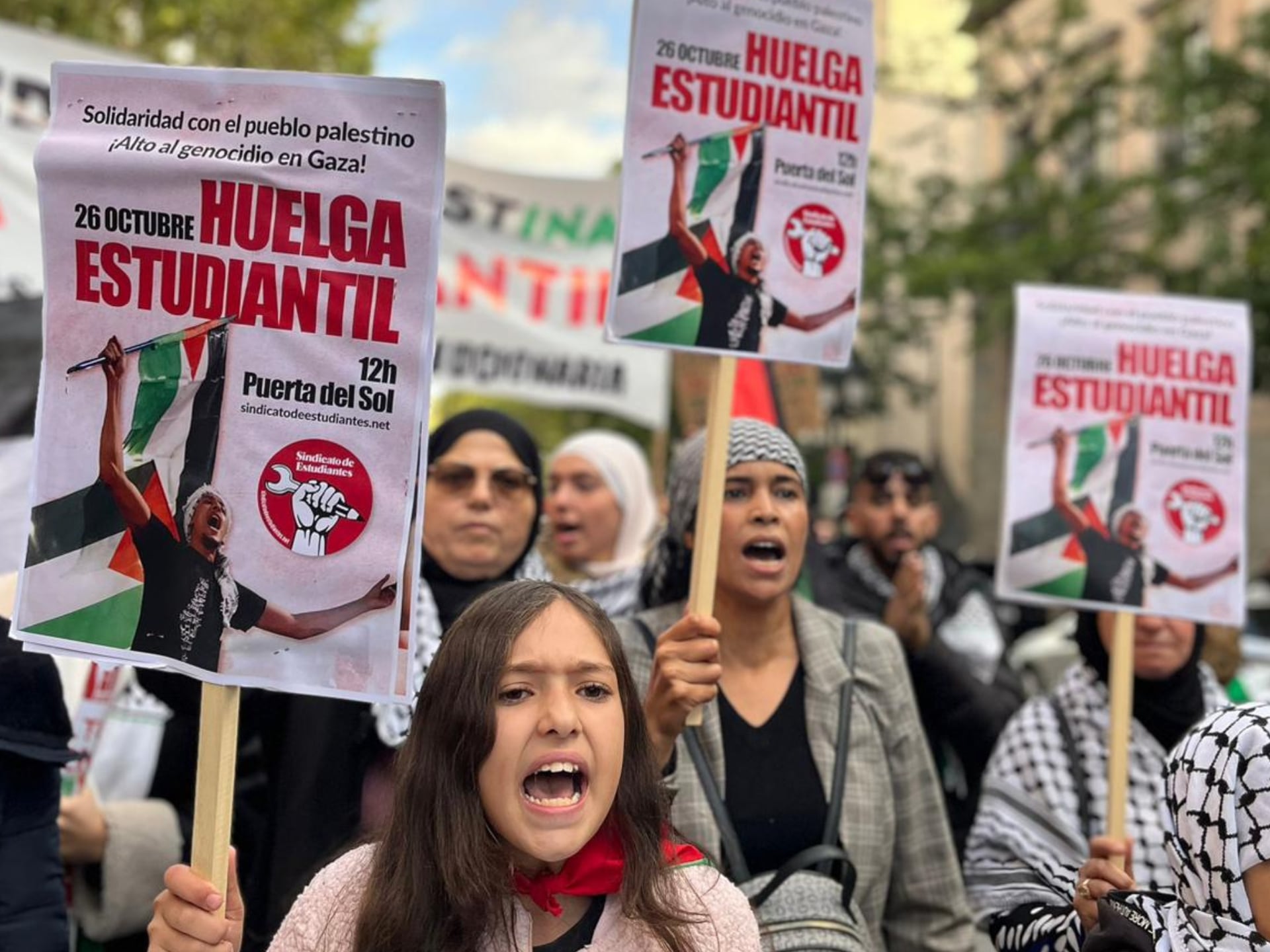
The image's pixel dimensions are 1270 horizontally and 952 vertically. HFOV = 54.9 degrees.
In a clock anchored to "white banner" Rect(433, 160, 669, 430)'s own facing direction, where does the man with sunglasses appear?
The man with sunglasses is roughly at 11 o'clock from the white banner.

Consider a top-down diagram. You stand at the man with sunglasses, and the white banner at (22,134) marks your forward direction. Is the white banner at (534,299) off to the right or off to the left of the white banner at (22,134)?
right

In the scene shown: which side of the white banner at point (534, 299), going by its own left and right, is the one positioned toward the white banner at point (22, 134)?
right

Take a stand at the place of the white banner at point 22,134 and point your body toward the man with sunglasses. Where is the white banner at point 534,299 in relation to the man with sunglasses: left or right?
left

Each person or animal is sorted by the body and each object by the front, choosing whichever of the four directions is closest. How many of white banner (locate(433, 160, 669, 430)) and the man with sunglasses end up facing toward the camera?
2

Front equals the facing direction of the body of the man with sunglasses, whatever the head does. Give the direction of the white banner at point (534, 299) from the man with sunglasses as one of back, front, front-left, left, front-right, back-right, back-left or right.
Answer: back-right

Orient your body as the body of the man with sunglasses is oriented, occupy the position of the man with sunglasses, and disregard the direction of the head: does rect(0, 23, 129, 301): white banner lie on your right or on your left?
on your right

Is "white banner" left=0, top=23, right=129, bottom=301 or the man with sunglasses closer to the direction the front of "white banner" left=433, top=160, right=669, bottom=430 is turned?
the man with sunglasses

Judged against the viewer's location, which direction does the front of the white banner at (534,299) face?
facing the viewer

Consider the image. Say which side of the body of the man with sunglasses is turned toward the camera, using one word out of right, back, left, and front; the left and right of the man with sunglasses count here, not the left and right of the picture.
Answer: front
